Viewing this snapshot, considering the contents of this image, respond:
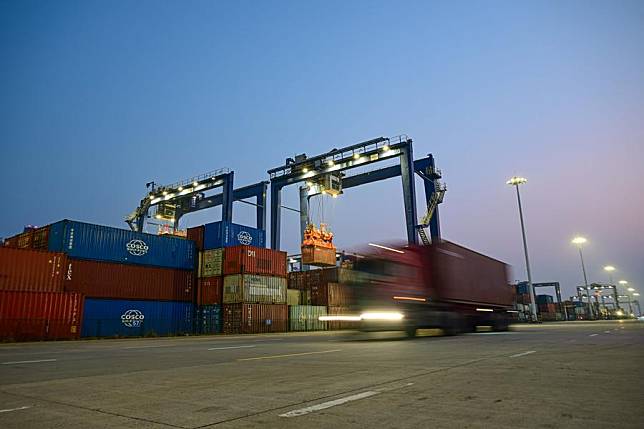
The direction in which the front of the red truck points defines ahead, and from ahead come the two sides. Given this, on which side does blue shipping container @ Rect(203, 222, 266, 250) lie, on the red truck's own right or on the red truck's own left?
on the red truck's own right

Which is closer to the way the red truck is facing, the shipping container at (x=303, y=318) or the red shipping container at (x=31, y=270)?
the red shipping container

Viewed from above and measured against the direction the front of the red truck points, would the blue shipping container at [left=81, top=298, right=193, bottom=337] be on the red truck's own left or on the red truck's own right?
on the red truck's own right

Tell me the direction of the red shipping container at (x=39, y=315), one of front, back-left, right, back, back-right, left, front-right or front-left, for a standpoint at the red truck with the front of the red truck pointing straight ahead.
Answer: front-right

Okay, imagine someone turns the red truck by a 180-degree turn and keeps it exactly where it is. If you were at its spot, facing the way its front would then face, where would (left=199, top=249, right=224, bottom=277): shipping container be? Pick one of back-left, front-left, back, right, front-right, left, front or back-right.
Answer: left

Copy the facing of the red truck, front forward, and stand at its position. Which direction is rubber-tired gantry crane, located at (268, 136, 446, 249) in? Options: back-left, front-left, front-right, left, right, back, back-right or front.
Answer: back-right

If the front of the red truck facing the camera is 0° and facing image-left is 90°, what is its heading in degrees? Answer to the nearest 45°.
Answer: approximately 45°

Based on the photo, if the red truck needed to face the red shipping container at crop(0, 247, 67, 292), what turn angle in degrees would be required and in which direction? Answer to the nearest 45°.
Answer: approximately 45° to its right

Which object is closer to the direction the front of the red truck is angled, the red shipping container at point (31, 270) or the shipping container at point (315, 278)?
the red shipping container

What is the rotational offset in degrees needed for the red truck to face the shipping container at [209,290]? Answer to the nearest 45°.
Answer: approximately 90° to its right

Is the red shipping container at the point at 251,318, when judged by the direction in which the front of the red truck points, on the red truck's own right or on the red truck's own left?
on the red truck's own right

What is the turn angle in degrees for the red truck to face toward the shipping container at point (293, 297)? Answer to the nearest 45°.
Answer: approximately 90° to its right
